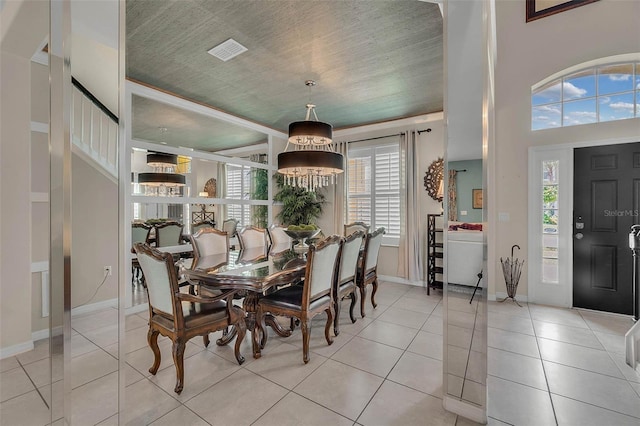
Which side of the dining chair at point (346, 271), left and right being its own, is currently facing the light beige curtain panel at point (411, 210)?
right

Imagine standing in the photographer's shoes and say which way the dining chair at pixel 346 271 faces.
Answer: facing away from the viewer and to the left of the viewer

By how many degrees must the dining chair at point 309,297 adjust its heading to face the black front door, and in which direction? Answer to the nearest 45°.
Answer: approximately 135° to its right

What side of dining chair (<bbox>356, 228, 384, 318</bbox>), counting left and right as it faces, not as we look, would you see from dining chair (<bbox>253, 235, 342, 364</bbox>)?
left

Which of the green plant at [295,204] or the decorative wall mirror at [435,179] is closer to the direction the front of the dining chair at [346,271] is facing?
the green plant

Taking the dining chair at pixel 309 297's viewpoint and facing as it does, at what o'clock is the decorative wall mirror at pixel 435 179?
The decorative wall mirror is roughly at 3 o'clock from the dining chair.

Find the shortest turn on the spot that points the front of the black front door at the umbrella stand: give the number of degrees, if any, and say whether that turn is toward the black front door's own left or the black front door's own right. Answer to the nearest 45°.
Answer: approximately 45° to the black front door's own right
